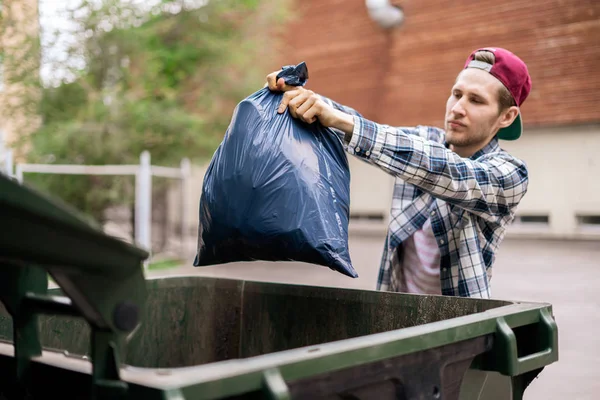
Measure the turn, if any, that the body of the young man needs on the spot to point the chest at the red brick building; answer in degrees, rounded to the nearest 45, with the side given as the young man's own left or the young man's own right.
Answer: approximately 135° to the young man's own right

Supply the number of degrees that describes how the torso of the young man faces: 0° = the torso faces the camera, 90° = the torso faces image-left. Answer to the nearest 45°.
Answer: approximately 45°
